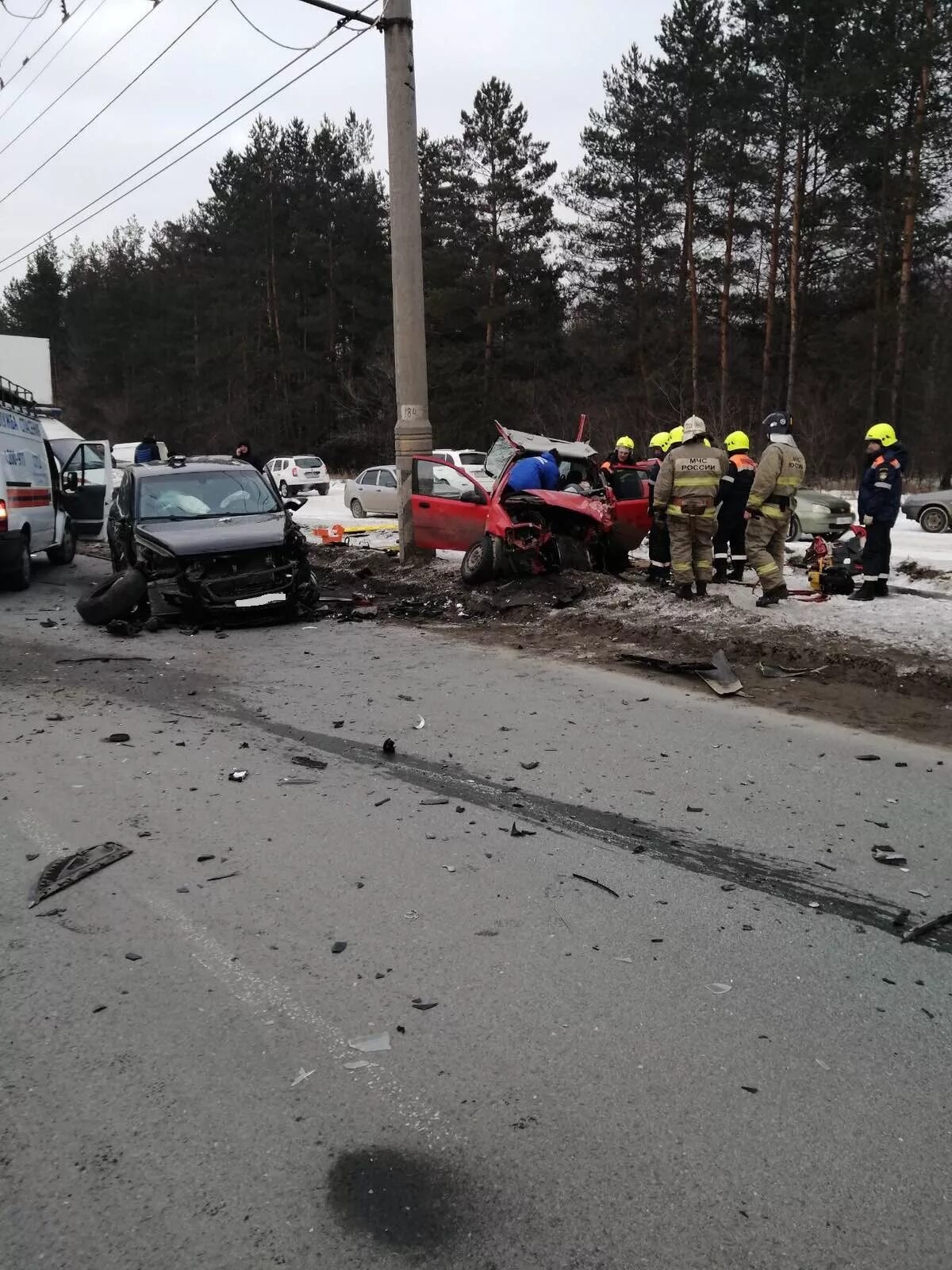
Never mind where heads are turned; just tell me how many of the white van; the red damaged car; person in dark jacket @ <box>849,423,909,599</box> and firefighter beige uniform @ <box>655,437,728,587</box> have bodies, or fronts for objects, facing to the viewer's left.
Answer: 1

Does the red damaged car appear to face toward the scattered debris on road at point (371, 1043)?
yes

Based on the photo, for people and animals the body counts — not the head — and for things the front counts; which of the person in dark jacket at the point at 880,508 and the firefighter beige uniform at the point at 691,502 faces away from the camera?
the firefighter beige uniform

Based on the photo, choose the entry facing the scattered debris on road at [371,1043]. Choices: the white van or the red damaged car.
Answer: the red damaged car

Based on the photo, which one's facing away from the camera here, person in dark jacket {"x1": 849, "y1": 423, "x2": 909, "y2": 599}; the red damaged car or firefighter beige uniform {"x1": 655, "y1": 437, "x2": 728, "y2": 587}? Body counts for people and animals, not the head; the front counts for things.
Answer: the firefighter beige uniform

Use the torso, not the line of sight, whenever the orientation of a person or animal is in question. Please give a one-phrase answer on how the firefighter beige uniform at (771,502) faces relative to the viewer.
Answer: facing away from the viewer and to the left of the viewer

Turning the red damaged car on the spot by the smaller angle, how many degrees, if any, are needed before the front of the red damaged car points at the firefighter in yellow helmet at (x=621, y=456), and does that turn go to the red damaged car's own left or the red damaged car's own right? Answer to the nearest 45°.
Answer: approximately 135° to the red damaged car's own left

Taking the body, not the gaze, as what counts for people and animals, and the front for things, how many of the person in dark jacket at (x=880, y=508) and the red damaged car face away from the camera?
0

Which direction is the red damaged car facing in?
toward the camera

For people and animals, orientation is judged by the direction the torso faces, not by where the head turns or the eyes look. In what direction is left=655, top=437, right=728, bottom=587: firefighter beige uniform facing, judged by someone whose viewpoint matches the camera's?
facing away from the viewer

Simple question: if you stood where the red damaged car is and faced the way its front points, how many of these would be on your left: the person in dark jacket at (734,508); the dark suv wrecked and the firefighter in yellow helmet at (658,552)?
2

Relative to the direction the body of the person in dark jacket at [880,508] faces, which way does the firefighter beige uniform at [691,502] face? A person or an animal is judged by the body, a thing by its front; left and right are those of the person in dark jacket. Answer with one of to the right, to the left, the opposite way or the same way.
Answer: to the right

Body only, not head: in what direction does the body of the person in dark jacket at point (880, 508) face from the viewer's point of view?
to the viewer's left

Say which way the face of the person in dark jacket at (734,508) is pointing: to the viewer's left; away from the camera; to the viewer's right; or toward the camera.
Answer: away from the camera

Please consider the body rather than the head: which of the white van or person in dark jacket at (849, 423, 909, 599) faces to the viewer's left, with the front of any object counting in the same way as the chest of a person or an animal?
the person in dark jacket

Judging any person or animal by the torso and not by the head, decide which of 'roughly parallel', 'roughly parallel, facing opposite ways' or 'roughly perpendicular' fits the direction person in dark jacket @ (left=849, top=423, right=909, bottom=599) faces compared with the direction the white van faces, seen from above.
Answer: roughly perpendicular
